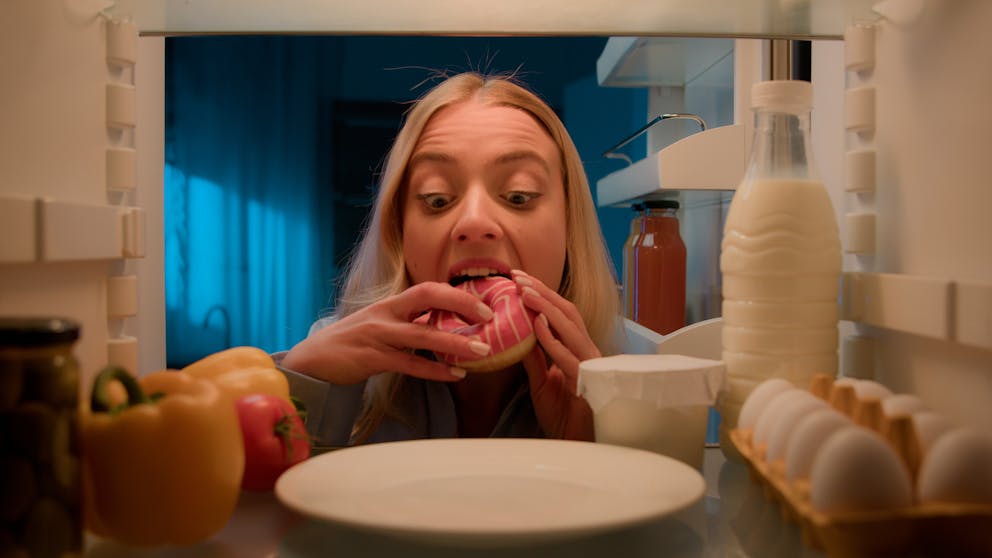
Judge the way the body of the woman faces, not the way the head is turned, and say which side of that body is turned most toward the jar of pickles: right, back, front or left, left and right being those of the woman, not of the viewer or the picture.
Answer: front

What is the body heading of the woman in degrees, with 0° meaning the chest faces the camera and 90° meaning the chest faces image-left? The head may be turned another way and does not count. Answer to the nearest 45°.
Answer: approximately 0°

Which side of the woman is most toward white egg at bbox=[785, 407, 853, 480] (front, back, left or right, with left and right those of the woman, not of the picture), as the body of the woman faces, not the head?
front

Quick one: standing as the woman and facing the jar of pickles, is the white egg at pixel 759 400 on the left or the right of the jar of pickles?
left

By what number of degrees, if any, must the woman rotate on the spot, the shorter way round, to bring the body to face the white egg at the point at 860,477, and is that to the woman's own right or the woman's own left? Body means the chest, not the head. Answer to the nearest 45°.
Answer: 0° — they already face it

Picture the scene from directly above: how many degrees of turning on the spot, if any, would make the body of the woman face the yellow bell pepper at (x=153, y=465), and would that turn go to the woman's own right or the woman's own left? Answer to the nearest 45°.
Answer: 0° — they already face it
